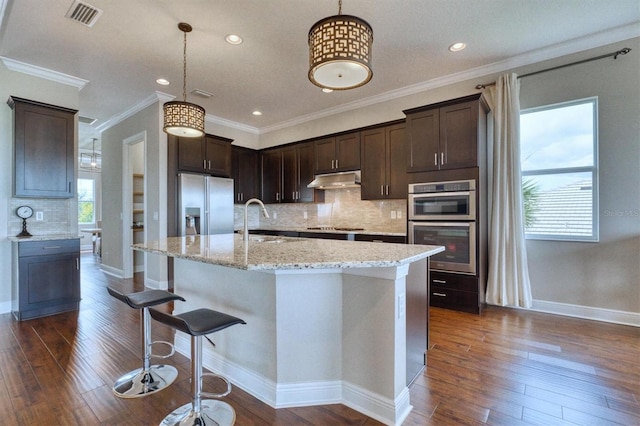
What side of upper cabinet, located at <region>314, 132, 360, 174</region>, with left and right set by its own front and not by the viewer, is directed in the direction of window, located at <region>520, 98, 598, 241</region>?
left

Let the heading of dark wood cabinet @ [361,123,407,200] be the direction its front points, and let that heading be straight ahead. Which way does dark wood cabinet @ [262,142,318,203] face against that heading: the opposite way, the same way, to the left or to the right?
the same way

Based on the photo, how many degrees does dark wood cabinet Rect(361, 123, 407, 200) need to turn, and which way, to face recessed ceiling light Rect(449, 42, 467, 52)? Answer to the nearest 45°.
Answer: approximately 90° to its left

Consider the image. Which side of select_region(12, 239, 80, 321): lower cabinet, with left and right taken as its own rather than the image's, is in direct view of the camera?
front

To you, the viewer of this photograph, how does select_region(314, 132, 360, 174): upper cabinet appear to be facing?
facing the viewer and to the left of the viewer

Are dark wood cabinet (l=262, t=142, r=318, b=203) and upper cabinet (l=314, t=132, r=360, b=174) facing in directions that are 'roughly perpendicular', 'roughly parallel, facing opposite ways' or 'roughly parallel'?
roughly parallel

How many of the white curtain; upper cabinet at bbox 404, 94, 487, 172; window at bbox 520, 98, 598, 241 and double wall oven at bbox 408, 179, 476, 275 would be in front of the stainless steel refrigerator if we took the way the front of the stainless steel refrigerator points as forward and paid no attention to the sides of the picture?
4

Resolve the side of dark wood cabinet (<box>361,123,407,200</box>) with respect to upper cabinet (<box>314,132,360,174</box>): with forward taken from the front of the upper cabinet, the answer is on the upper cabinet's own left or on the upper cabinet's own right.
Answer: on the upper cabinet's own left

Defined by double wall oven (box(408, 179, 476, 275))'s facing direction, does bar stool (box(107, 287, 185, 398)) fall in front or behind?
in front

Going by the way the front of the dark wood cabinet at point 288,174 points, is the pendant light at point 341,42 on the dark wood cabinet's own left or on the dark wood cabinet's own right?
on the dark wood cabinet's own left

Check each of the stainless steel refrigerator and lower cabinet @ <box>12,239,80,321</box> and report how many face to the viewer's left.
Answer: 0

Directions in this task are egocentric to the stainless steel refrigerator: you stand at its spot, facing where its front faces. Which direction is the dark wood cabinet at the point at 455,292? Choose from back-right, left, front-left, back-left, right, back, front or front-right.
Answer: front

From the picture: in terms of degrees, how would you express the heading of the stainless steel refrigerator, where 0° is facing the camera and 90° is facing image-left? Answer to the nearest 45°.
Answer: approximately 315°

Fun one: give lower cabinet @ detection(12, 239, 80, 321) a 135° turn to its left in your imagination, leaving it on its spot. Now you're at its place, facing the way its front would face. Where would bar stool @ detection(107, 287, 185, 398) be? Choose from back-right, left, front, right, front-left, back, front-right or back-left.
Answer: back-right

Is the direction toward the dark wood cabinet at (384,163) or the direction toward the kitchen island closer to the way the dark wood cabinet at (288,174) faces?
the kitchen island
